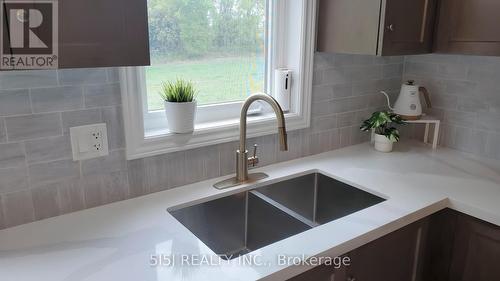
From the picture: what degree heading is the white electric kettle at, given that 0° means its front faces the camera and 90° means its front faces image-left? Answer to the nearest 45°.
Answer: approximately 90°

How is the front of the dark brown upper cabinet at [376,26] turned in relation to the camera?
facing the viewer and to the right of the viewer

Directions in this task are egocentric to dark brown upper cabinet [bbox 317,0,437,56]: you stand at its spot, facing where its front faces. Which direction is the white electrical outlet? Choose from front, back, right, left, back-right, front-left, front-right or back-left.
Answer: right

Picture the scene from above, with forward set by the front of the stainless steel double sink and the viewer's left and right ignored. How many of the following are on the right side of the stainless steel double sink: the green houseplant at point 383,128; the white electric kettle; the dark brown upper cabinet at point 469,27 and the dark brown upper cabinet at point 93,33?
1

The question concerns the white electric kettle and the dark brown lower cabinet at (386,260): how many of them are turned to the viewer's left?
1

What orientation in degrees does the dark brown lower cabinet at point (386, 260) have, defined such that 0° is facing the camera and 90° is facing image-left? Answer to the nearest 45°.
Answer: approximately 315°

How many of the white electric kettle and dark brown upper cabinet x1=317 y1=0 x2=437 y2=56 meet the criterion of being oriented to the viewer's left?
1
